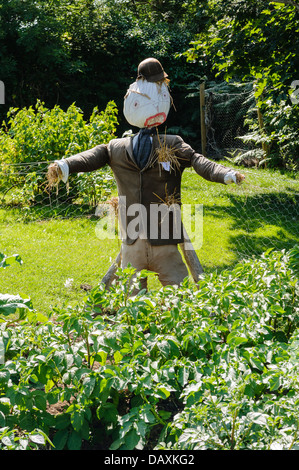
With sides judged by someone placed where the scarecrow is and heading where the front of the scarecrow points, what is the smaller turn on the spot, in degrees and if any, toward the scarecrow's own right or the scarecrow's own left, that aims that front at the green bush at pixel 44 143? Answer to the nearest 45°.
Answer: approximately 180°

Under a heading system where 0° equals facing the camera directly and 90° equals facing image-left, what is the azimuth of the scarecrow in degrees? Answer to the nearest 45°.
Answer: approximately 0°

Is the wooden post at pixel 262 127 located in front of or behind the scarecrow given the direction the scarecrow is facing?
behind

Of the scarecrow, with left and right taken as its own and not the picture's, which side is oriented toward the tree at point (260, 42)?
back
